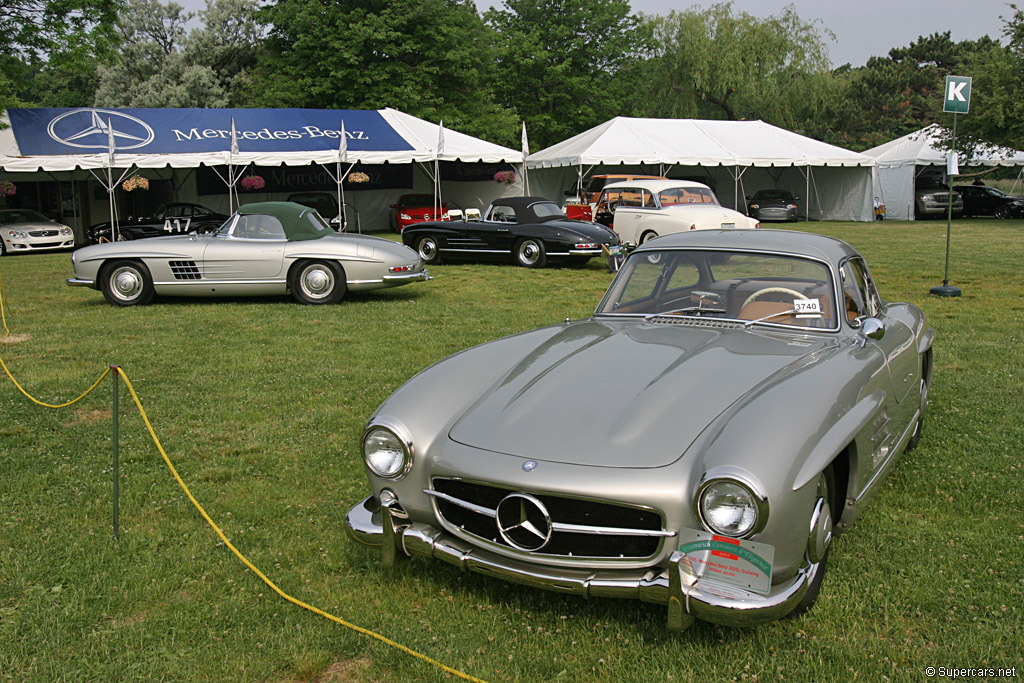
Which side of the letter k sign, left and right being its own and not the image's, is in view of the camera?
front

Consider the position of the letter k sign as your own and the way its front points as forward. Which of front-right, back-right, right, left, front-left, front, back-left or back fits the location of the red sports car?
back-right

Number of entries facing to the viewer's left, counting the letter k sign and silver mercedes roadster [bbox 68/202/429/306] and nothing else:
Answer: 1

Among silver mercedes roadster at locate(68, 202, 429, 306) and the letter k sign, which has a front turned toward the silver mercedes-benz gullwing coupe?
the letter k sign

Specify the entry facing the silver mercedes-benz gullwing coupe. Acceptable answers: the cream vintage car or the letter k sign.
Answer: the letter k sign

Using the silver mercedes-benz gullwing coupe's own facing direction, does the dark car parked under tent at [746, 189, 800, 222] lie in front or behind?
behind

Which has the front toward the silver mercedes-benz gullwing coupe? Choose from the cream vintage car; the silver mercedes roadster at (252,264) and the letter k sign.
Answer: the letter k sign

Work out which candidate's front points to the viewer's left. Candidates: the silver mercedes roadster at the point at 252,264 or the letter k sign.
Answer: the silver mercedes roadster

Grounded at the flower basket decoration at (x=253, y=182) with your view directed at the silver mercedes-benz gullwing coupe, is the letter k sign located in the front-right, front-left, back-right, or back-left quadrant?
front-left

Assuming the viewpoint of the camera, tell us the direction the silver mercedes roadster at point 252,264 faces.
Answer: facing to the left of the viewer

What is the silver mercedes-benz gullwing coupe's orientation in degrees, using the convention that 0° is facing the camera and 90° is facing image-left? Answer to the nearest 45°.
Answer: approximately 45°
